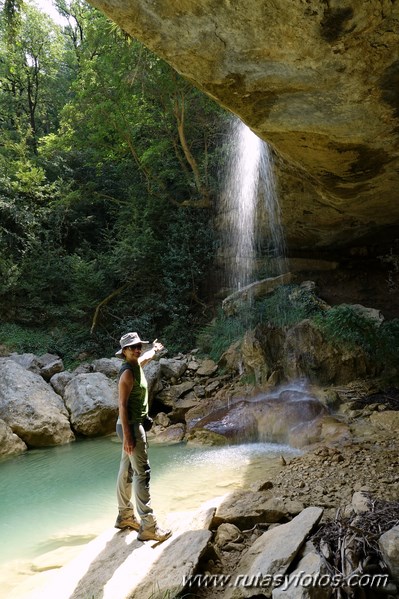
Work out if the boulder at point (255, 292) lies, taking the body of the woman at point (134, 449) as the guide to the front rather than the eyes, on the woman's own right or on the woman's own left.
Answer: on the woman's own left

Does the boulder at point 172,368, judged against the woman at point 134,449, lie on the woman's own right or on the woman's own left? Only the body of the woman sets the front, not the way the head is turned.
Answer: on the woman's own left

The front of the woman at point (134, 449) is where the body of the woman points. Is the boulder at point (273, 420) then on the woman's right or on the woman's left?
on the woman's left

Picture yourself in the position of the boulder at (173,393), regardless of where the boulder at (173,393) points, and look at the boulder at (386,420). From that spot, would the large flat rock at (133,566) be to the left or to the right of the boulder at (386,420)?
right

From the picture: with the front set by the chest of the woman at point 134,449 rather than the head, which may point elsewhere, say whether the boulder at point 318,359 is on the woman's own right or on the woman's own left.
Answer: on the woman's own left

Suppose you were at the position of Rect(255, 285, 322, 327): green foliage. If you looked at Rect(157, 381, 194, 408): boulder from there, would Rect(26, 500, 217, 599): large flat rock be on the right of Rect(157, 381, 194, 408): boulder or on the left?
left
